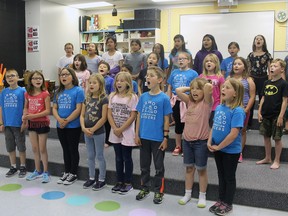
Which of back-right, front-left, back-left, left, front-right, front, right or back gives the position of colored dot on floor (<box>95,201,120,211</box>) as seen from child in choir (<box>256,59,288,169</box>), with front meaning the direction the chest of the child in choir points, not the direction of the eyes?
front

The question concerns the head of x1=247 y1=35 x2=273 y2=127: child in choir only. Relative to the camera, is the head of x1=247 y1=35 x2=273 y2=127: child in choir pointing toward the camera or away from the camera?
toward the camera

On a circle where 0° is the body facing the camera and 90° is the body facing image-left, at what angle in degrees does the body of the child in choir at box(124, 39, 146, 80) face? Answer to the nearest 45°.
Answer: approximately 0°

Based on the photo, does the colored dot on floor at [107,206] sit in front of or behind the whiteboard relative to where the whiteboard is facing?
in front

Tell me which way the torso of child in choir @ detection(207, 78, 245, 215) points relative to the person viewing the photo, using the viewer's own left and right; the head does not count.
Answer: facing the viewer and to the left of the viewer

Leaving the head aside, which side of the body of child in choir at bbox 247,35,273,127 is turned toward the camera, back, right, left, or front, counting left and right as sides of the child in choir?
front

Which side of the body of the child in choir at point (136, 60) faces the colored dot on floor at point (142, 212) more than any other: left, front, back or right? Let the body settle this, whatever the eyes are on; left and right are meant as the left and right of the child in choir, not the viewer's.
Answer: front

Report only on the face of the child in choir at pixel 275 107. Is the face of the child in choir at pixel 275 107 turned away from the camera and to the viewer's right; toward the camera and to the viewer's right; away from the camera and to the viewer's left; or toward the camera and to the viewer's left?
toward the camera and to the viewer's left

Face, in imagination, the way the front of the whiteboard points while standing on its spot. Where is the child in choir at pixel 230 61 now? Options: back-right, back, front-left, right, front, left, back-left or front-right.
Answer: front

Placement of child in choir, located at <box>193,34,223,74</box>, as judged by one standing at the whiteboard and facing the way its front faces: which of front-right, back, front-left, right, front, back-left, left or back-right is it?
front

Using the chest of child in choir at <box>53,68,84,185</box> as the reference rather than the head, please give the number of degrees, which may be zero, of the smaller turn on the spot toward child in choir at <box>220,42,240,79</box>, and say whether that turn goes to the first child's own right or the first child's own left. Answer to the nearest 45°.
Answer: approximately 135° to the first child's own left

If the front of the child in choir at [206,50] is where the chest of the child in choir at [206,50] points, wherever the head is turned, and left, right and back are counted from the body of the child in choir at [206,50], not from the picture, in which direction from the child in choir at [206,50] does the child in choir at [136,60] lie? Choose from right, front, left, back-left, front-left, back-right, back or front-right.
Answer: front-right

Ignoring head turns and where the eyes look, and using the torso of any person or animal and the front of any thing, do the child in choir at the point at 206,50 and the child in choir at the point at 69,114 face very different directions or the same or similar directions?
same or similar directions

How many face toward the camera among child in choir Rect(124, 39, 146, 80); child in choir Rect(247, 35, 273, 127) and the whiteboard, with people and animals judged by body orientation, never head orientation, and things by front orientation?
3

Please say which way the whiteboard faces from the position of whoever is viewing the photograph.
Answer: facing the viewer

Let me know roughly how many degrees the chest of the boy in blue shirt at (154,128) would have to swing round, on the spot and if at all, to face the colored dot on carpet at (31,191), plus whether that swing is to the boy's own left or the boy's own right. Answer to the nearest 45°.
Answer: approximately 45° to the boy's own right
